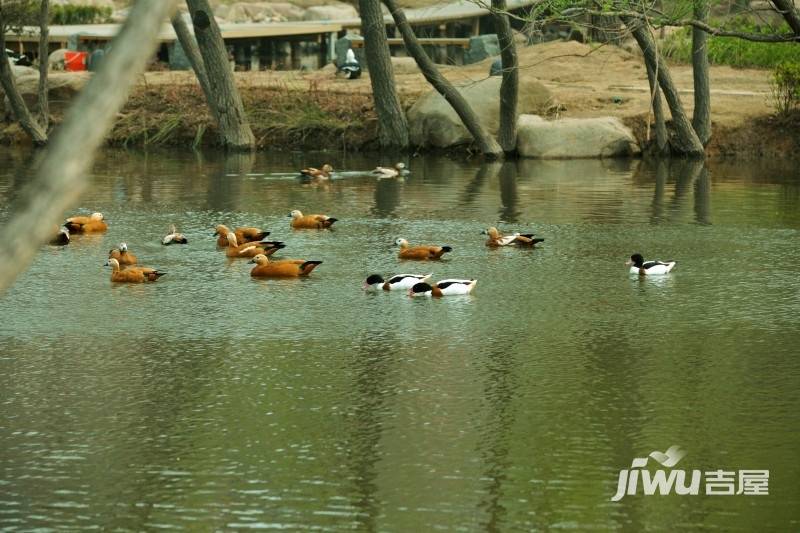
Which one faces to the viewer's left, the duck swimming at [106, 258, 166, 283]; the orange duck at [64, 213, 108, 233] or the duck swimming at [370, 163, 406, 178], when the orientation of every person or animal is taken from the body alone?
the duck swimming at [106, 258, 166, 283]

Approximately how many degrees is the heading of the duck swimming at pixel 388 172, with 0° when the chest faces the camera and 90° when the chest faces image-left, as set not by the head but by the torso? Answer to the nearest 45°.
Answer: approximately 270°

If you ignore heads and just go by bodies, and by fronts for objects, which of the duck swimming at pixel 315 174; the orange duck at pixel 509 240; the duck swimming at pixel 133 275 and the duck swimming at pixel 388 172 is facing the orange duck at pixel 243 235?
the orange duck at pixel 509 240

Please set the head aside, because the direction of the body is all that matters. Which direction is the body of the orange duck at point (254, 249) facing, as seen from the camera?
to the viewer's left

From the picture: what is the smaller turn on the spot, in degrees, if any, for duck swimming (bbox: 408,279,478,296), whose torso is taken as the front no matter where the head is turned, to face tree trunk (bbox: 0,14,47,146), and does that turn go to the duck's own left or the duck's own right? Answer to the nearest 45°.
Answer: approximately 45° to the duck's own right

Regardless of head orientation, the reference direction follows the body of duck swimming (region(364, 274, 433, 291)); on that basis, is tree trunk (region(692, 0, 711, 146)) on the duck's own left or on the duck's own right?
on the duck's own right

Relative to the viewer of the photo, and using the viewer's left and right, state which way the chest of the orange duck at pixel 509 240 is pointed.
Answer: facing to the left of the viewer

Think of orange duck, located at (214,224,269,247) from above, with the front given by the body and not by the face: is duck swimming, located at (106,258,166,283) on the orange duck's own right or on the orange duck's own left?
on the orange duck's own left

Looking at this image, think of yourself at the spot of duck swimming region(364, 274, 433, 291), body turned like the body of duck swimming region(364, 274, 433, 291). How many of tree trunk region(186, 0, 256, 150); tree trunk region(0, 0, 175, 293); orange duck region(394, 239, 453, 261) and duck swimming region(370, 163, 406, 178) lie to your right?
3

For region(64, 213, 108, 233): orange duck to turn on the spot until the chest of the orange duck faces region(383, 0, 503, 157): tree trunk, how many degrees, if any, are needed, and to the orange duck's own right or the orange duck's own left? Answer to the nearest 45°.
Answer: approximately 45° to the orange duck's own left

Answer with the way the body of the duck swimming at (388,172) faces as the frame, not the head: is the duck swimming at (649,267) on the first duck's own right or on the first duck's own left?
on the first duck's own right
